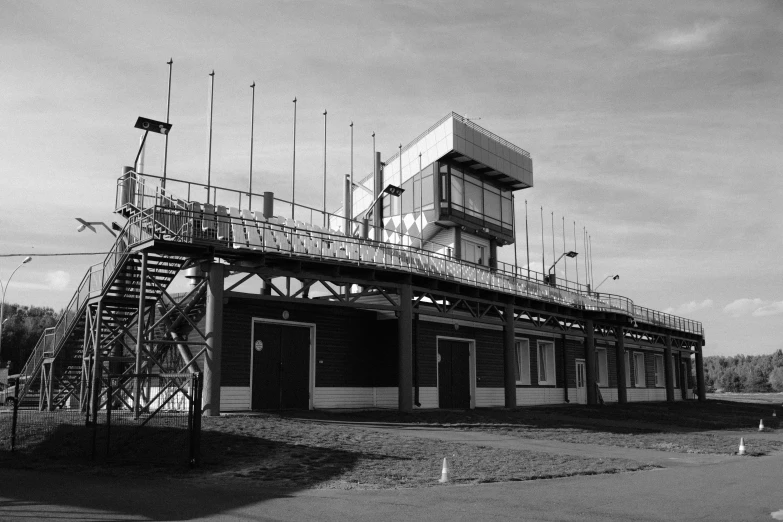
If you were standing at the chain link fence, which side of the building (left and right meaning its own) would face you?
right

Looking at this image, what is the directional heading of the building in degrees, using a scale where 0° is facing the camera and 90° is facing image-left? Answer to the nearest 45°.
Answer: approximately 315°
